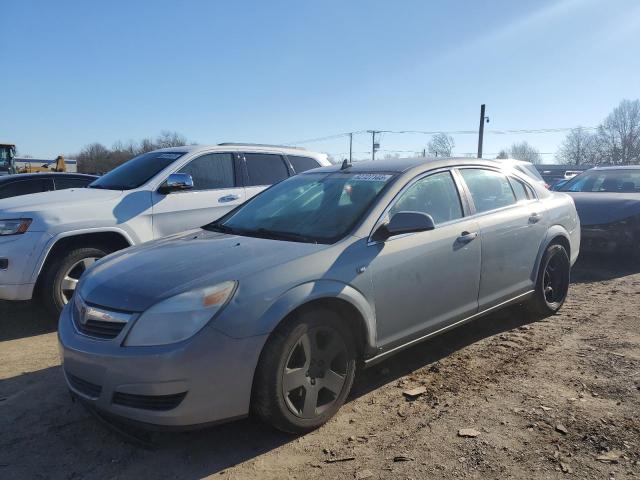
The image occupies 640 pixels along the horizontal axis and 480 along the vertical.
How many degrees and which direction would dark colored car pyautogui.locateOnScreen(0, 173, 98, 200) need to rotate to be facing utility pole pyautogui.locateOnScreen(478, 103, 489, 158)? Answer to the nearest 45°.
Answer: approximately 135° to its right

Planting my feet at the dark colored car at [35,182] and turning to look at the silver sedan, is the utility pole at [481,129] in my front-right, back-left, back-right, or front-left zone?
back-left

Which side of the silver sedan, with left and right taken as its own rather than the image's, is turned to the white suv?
right

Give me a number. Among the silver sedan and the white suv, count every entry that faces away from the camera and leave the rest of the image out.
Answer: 0

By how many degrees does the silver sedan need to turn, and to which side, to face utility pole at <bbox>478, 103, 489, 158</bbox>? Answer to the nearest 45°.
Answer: approximately 135° to its right

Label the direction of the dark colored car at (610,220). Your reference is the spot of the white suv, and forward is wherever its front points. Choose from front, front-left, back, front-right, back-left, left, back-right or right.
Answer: back-left

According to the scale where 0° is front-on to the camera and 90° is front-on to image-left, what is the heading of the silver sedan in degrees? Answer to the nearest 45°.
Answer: approximately 45°

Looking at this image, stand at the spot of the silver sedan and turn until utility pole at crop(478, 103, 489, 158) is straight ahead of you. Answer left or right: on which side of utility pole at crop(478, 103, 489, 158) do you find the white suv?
left

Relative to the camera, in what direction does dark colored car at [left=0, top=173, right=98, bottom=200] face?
facing to the left of the viewer

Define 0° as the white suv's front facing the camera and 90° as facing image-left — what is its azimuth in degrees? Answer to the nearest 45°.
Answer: approximately 45°

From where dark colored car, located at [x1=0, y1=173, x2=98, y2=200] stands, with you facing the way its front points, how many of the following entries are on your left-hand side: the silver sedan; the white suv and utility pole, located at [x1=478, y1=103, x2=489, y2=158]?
2
